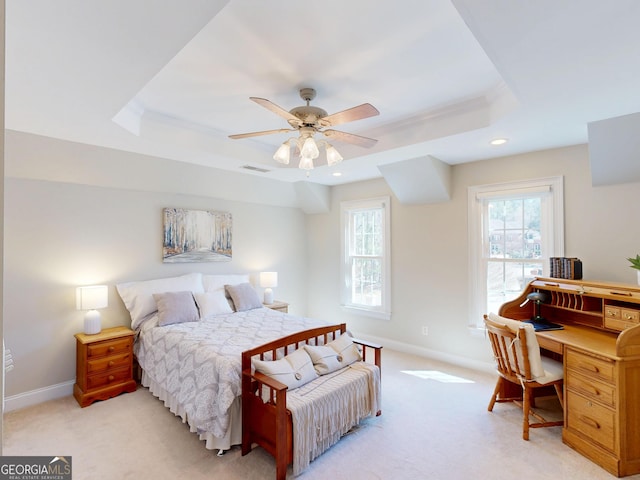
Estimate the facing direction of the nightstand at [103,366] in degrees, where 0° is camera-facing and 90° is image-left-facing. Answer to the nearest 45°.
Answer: approximately 315°

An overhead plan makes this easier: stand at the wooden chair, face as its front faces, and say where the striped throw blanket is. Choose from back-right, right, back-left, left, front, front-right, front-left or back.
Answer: back

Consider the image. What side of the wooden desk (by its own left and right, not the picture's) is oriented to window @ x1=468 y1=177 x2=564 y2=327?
right

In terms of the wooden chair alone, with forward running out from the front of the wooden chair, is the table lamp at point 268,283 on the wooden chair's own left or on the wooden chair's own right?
on the wooden chair's own left

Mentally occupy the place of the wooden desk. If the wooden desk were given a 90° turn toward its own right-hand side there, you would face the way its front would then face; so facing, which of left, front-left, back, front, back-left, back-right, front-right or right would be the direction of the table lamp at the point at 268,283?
front-left

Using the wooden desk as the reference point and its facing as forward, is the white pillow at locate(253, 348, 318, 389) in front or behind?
in front

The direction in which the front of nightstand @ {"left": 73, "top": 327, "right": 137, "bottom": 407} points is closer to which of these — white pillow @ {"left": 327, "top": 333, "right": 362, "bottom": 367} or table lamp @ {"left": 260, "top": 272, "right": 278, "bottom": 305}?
the white pillow

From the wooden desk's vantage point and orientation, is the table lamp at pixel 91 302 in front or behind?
in front

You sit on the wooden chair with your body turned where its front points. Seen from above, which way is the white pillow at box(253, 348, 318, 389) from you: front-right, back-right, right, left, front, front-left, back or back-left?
back

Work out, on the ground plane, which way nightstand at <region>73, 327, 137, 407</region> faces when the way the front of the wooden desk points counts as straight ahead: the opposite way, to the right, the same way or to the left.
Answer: to the left

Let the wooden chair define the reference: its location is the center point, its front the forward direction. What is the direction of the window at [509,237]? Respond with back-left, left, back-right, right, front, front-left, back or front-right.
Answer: front-left

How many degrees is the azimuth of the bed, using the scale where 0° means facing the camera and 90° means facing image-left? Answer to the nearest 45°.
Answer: approximately 315°

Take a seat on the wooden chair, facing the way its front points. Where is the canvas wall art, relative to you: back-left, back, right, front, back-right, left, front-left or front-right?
back-left

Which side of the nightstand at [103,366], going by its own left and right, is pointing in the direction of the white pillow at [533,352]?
front
